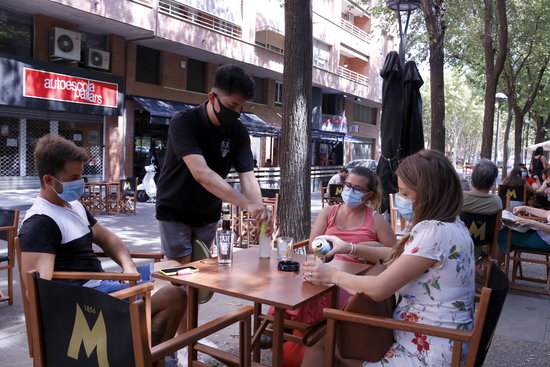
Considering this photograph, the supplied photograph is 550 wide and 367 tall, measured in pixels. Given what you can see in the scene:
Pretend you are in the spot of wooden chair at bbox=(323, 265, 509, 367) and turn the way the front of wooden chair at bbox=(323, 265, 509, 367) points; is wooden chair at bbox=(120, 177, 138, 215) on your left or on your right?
on your right

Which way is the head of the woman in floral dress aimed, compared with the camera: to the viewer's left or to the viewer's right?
to the viewer's left

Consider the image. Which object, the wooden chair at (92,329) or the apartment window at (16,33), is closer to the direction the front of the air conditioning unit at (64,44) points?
the wooden chair

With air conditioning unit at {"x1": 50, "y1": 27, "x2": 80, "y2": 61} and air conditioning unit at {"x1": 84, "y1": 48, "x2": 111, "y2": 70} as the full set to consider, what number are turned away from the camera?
0

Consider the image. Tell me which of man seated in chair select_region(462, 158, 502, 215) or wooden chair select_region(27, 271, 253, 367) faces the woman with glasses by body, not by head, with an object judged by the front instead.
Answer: the wooden chair

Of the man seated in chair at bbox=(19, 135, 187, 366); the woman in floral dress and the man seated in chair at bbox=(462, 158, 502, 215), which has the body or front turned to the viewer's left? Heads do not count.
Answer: the woman in floral dress

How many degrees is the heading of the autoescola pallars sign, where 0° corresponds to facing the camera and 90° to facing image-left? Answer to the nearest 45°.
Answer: approximately 315°

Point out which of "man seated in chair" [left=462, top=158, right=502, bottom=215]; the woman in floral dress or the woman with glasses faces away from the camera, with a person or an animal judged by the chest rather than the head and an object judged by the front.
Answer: the man seated in chair

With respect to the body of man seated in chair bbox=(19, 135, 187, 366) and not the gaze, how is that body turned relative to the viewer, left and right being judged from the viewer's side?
facing the viewer and to the right of the viewer

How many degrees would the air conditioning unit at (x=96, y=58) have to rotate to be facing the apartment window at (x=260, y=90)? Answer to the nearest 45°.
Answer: approximately 90° to its left

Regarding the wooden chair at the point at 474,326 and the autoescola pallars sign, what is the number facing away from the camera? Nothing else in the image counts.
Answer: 0

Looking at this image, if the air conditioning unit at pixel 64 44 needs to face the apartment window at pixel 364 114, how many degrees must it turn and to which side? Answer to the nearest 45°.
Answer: approximately 90° to its left

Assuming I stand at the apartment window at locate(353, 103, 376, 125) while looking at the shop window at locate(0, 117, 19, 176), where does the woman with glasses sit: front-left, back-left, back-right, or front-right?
front-left

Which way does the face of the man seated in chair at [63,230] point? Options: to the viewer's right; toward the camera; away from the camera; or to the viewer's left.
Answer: to the viewer's right

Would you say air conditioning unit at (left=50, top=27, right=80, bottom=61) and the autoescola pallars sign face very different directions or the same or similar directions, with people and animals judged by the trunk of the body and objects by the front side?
same or similar directions

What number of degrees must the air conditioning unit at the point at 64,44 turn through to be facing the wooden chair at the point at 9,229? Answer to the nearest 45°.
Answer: approximately 45° to its right

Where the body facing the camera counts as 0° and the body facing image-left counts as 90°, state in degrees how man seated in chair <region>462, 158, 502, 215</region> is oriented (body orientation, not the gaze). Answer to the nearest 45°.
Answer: approximately 180°

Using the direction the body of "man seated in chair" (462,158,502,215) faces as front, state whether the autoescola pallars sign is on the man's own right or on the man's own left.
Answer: on the man's own left

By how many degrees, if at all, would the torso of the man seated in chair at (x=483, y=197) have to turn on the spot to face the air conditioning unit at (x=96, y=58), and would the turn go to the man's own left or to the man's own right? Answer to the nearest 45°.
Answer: approximately 45° to the man's own left

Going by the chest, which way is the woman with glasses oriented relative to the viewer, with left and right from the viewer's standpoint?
facing the viewer and to the left of the viewer
